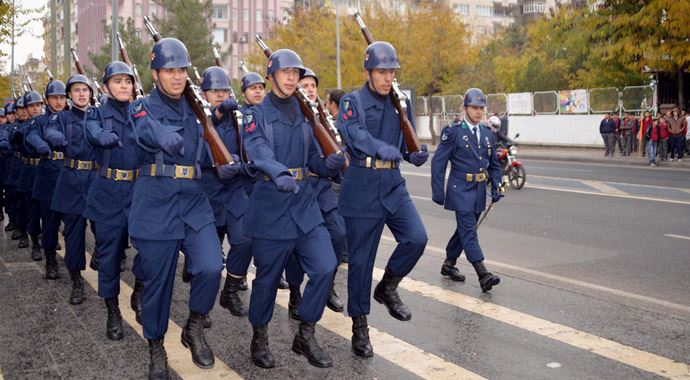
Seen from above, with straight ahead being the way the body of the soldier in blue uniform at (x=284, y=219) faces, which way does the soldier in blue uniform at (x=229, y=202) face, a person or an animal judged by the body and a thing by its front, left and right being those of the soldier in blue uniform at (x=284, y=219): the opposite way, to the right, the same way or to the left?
the same way

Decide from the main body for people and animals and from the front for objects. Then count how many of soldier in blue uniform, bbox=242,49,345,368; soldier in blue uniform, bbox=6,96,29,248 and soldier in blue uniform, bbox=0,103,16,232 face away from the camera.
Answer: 0

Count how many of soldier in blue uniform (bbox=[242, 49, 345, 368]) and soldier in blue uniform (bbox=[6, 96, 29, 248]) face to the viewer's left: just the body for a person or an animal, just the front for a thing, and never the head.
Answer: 0

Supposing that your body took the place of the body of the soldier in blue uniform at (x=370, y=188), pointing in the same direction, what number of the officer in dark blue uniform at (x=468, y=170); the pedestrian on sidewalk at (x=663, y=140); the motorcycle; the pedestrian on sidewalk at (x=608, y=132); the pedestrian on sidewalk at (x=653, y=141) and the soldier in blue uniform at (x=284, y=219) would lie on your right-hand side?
1

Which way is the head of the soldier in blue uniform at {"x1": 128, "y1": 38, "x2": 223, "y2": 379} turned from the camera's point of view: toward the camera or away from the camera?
toward the camera

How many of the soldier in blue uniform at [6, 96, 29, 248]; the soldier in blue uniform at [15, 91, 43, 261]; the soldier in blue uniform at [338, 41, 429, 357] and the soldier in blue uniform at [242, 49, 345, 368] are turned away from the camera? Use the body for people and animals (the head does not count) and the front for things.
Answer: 0

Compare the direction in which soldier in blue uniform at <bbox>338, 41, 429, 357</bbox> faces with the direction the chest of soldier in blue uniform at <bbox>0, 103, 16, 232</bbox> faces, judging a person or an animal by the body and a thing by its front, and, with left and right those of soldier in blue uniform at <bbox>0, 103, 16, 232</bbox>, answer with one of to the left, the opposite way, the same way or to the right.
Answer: the same way

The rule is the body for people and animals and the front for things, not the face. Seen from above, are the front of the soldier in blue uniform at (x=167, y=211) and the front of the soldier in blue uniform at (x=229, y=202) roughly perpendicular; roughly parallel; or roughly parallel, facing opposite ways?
roughly parallel

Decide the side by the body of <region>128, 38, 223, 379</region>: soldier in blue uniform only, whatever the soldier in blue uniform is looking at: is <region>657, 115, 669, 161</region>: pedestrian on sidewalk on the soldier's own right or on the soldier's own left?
on the soldier's own left

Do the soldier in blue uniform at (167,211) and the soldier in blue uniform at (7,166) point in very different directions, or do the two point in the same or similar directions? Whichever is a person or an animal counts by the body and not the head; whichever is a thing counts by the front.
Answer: same or similar directions

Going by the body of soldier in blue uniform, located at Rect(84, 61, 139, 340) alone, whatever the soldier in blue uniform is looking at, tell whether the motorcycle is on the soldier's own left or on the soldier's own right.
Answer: on the soldier's own left

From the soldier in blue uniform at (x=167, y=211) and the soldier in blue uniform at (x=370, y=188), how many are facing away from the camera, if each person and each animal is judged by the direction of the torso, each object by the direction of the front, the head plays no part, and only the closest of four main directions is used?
0

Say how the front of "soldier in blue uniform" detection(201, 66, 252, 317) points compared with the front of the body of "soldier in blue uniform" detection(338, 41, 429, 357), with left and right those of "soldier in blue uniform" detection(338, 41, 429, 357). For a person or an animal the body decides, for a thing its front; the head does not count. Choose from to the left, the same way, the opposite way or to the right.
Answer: the same way

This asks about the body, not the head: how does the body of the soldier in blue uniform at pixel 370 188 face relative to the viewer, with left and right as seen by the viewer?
facing the viewer and to the right of the viewer

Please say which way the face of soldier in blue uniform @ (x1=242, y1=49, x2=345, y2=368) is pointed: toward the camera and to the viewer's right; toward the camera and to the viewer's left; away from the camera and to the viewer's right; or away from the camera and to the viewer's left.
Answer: toward the camera and to the viewer's right
